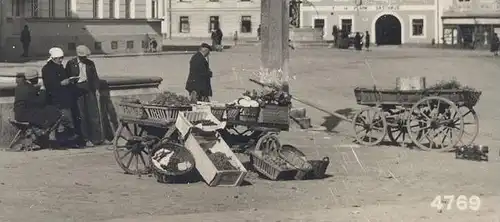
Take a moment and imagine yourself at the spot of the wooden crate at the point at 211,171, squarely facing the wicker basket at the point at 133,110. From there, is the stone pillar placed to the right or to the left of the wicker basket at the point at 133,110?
right

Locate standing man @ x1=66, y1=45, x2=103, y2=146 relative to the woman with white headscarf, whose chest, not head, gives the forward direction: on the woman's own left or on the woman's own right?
on the woman's own left

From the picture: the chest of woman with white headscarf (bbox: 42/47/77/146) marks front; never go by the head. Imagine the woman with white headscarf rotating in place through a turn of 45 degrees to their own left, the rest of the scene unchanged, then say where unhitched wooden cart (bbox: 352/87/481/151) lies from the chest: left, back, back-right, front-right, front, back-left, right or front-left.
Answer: front

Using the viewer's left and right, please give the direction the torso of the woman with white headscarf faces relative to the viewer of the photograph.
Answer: facing the viewer and to the right of the viewer
